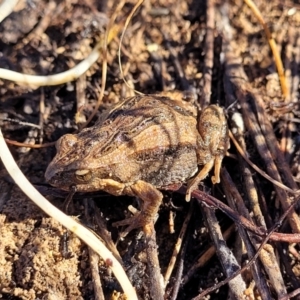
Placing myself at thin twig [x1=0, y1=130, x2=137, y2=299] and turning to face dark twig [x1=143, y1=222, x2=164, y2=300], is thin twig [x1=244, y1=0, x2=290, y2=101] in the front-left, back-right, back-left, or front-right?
front-left

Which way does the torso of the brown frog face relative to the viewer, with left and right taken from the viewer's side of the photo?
facing the viewer and to the left of the viewer

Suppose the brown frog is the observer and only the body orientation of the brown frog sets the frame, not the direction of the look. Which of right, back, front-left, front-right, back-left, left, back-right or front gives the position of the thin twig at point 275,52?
back

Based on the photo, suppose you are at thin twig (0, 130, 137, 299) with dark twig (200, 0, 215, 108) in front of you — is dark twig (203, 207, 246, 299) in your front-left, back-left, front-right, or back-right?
front-right

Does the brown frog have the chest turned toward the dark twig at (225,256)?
no

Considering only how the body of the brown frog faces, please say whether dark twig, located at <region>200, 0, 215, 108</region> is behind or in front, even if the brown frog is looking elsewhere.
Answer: behind

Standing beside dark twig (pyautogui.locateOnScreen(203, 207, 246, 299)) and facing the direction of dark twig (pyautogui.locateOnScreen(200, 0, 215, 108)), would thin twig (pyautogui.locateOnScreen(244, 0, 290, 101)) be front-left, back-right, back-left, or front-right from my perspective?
front-right
